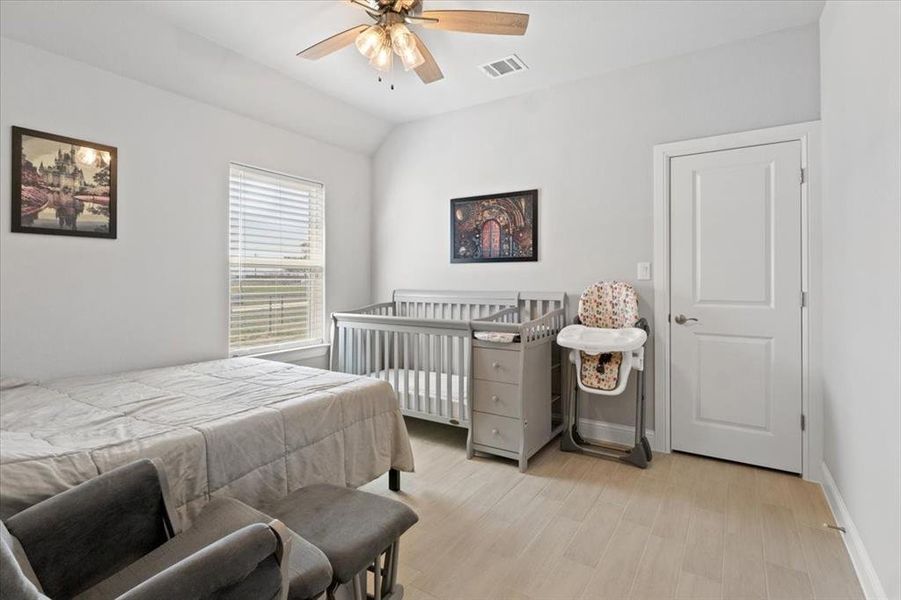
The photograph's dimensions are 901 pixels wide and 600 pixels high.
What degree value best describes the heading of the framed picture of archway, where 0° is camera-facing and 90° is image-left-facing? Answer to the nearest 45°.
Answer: approximately 45°

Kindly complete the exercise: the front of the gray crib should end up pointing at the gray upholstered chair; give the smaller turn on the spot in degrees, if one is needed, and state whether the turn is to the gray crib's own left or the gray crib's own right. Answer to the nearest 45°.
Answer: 0° — it already faces it

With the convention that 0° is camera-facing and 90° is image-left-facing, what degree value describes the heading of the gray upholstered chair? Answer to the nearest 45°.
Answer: approximately 225°

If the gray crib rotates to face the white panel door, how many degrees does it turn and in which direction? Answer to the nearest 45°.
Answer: approximately 135° to its left

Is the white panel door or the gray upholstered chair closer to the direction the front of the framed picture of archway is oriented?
the gray upholstered chair

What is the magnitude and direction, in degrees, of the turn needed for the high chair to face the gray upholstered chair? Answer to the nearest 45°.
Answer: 0° — it already faces it
